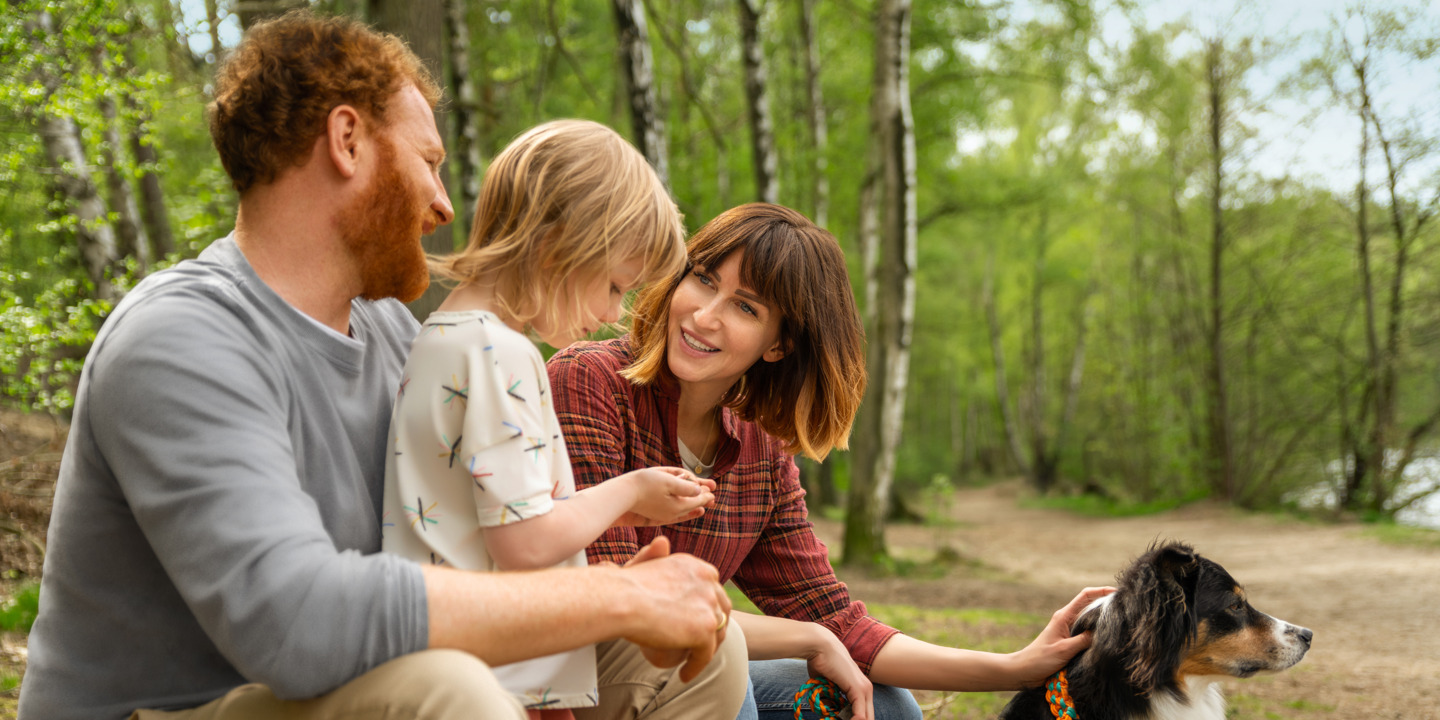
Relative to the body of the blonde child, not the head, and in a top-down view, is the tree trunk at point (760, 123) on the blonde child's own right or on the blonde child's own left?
on the blonde child's own left

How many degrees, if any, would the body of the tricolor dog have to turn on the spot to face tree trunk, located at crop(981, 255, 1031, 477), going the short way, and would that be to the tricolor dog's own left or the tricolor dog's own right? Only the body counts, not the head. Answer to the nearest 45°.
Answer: approximately 90° to the tricolor dog's own left

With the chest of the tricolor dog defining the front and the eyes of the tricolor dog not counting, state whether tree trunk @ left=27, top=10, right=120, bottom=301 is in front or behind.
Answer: behind

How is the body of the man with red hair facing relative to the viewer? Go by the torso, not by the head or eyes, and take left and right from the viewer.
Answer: facing to the right of the viewer

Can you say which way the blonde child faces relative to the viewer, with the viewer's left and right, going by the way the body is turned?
facing to the right of the viewer

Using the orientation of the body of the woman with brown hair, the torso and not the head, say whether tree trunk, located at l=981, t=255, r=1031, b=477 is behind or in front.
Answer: behind

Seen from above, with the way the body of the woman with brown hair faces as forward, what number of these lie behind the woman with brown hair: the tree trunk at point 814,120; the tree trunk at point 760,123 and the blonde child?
2

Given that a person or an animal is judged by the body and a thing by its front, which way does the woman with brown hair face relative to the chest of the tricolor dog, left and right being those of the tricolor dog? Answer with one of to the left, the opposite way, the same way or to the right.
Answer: to the right

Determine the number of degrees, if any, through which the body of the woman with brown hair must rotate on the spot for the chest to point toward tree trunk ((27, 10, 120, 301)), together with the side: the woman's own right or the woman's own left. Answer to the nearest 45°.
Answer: approximately 135° to the woman's own right

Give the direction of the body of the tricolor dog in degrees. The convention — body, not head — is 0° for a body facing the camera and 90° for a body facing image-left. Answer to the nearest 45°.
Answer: approximately 270°

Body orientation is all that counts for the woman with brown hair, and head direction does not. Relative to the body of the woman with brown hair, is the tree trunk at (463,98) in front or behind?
behind

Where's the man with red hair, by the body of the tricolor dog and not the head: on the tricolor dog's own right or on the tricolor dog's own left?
on the tricolor dog's own right
